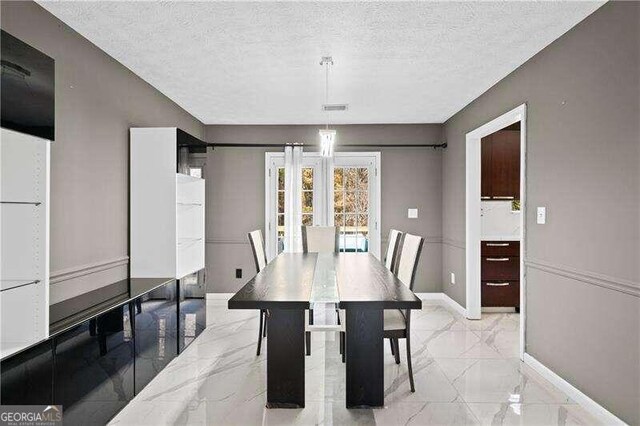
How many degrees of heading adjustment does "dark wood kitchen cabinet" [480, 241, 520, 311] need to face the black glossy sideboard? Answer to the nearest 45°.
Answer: approximately 45° to its right

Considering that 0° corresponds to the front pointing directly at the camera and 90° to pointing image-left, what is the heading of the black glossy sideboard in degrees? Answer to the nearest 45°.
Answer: approximately 315°

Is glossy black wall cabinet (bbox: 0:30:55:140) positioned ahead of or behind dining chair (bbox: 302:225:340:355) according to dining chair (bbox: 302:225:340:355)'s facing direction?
ahead

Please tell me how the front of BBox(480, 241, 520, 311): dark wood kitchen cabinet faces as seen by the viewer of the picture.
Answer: facing the viewer

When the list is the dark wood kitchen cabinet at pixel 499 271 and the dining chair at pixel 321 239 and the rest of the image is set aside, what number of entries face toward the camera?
2

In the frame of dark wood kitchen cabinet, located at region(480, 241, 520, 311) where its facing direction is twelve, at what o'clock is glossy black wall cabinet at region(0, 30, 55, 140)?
The glossy black wall cabinet is roughly at 1 o'clock from the dark wood kitchen cabinet.

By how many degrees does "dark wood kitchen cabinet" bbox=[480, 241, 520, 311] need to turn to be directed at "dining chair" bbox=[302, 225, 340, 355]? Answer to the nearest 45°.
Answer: approximately 45° to its right

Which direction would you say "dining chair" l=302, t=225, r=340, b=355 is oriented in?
toward the camera

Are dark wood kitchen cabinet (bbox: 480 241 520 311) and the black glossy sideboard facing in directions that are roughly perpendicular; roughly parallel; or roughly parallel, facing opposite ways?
roughly perpendicular

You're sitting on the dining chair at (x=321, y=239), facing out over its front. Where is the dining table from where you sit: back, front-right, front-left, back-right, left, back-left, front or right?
front

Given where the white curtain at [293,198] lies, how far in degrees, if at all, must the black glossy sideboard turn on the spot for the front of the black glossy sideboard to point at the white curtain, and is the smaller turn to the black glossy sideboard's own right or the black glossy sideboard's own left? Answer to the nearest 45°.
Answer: approximately 90° to the black glossy sideboard's own left

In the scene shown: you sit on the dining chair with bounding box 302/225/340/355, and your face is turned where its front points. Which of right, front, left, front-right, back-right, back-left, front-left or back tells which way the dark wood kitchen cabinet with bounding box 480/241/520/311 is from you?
left

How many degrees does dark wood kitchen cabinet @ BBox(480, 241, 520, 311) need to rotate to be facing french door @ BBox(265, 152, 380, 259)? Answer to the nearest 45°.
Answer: approximately 90° to its right

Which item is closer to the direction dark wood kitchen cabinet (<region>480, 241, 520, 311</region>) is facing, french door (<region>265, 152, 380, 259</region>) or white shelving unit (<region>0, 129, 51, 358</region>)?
the white shelving unit

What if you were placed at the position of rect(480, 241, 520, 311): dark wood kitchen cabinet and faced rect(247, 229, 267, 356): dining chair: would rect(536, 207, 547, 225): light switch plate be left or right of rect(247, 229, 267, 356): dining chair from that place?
left

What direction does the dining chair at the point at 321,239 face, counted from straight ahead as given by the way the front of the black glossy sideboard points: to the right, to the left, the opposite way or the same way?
to the right
